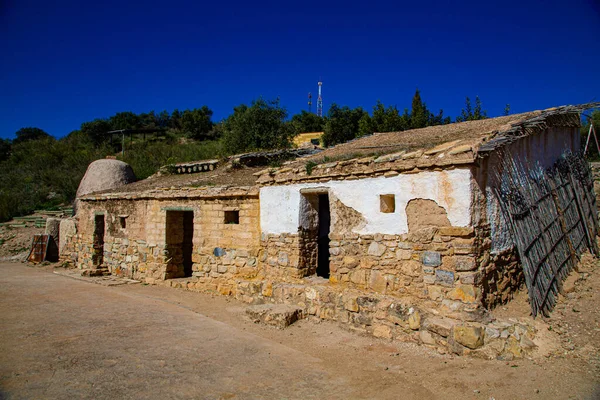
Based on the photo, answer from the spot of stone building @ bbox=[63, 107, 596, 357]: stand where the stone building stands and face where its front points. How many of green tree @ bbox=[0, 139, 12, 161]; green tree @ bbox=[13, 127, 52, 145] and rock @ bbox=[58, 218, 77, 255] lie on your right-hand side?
3

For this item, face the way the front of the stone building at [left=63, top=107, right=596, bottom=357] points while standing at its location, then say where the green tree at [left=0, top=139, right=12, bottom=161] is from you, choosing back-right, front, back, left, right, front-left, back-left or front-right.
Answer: right

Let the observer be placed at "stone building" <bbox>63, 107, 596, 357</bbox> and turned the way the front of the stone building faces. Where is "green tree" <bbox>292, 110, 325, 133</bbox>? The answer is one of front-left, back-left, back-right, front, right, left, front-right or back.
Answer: back-right

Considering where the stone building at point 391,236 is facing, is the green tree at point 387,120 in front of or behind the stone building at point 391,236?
behind

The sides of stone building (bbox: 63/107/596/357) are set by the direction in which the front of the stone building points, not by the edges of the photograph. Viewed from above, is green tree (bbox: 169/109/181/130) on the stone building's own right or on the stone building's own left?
on the stone building's own right

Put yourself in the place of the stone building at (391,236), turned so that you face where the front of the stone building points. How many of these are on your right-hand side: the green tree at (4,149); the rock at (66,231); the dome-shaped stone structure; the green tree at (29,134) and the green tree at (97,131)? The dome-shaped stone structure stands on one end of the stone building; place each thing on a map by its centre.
5

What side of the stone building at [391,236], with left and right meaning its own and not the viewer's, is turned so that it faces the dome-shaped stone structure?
right

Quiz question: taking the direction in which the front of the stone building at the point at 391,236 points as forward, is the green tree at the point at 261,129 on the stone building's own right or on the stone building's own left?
on the stone building's own right

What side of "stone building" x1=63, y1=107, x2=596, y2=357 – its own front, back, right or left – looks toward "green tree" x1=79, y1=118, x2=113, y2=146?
right

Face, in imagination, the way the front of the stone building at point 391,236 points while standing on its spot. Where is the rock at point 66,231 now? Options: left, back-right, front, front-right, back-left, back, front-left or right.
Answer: right

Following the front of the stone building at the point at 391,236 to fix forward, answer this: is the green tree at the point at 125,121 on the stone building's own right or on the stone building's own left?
on the stone building's own right

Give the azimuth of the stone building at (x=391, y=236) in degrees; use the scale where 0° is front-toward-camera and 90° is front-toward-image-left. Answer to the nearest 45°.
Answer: approximately 45°

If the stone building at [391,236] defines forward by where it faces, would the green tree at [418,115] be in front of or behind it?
behind

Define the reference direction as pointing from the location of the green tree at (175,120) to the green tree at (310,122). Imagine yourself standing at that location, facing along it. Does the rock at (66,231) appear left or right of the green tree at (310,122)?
right

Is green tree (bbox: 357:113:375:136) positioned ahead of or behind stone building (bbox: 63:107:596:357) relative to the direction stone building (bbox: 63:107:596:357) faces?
behind

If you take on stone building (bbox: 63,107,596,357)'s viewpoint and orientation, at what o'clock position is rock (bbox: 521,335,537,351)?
The rock is roughly at 9 o'clock from the stone building.

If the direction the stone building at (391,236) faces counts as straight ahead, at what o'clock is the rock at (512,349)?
The rock is roughly at 9 o'clock from the stone building.

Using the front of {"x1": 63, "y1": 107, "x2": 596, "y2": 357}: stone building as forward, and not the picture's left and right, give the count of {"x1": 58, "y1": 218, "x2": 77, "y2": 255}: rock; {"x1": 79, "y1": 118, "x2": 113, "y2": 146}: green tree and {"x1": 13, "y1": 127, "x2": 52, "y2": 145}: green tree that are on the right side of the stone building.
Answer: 3
